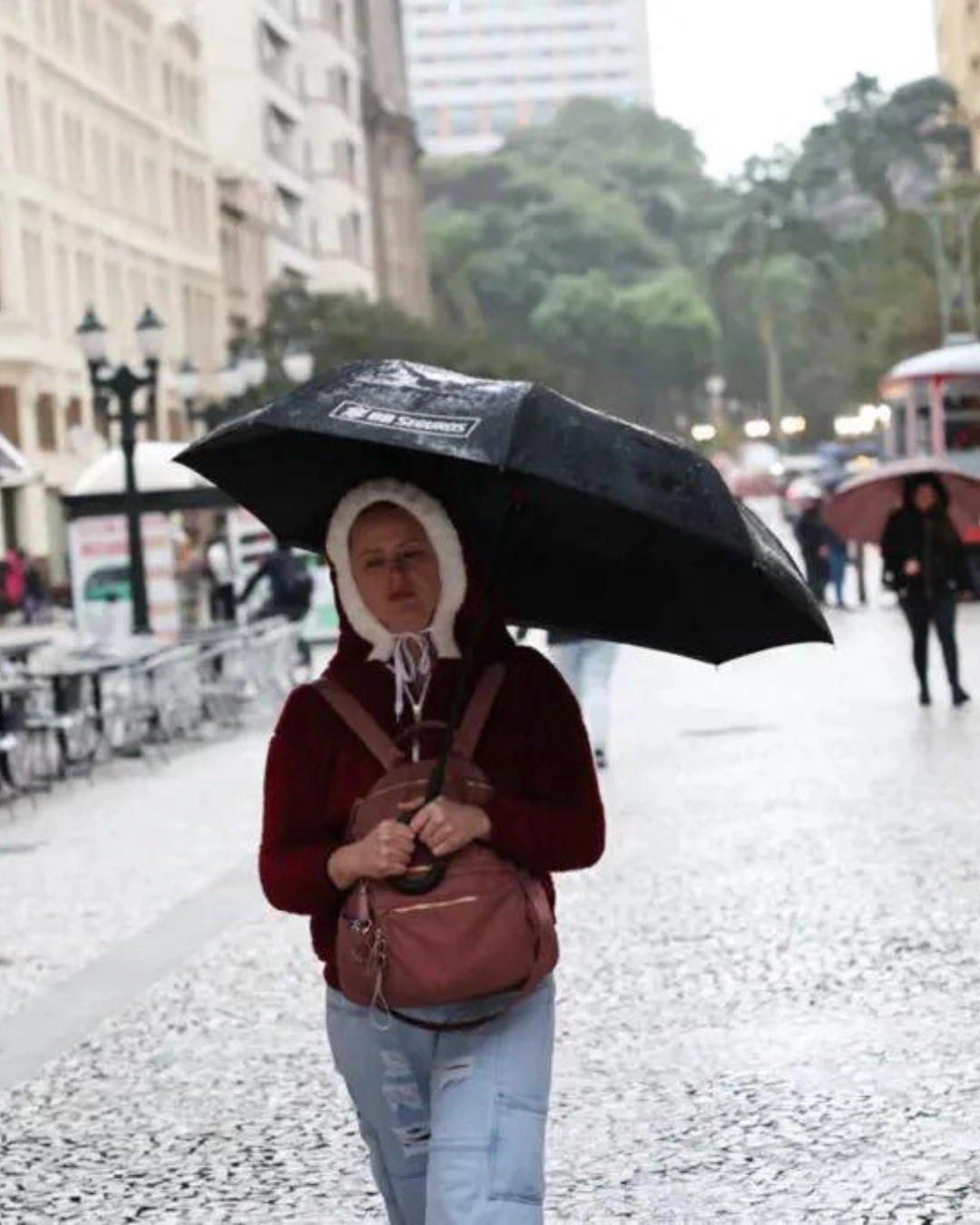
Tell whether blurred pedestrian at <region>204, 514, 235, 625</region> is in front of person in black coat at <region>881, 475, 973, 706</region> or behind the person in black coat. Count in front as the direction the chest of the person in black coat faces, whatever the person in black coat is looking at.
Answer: behind

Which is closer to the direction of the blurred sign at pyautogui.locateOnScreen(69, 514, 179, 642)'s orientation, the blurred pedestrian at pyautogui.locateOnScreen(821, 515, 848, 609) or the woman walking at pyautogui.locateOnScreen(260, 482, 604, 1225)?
the woman walking

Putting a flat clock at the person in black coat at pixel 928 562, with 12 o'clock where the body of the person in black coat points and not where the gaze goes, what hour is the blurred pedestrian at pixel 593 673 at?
The blurred pedestrian is roughly at 1 o'clock from the person in black coat.

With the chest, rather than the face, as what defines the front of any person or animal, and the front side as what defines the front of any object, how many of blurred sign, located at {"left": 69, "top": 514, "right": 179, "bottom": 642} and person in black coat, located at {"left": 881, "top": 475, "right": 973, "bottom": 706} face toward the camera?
2

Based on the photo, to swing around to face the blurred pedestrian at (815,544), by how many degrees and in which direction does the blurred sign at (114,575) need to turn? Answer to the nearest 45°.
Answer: approximately 135° to its left

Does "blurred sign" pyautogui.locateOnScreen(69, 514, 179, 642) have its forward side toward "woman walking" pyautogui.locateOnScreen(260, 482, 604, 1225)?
yes

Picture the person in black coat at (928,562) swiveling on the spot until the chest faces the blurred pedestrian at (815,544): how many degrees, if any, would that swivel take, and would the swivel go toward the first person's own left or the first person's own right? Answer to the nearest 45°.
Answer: approximately 180°

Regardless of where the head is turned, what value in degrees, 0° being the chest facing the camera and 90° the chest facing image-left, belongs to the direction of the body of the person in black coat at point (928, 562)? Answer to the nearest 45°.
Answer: approximately 0°
